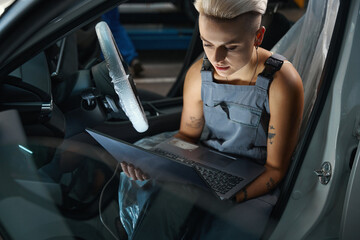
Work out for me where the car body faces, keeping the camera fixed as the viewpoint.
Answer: facing to the left of the viewer

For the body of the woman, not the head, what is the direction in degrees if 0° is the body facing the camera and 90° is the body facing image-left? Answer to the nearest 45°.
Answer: approximately 45°

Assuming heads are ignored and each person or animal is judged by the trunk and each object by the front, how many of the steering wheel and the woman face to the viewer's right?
1

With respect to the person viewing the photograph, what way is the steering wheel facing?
facing to the right of the viewer
